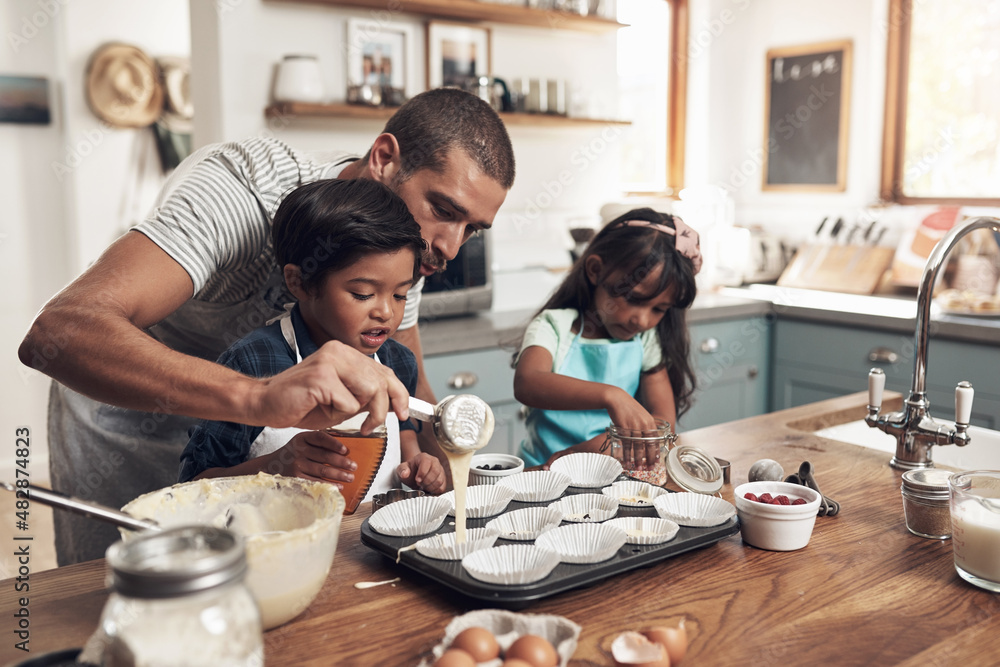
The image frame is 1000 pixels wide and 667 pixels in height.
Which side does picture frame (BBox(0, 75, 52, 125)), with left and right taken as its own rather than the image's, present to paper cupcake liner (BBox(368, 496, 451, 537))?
front

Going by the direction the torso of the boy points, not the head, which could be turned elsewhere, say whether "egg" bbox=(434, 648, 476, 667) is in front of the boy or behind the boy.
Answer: in front

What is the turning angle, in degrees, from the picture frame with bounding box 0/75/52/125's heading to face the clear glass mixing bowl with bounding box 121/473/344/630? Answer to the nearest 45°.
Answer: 0° — it already faces it

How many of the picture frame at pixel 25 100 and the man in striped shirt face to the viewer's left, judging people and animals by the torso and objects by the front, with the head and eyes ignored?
0

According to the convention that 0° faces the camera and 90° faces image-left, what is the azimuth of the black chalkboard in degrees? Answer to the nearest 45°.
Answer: approximately 45°

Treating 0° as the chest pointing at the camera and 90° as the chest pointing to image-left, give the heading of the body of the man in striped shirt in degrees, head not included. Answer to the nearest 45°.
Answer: approximately 315°

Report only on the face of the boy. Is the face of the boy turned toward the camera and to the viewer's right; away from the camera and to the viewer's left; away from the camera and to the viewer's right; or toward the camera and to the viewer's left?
toward the camera and to the viewer's right

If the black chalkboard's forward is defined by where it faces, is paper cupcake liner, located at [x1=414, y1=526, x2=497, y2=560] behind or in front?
in front
